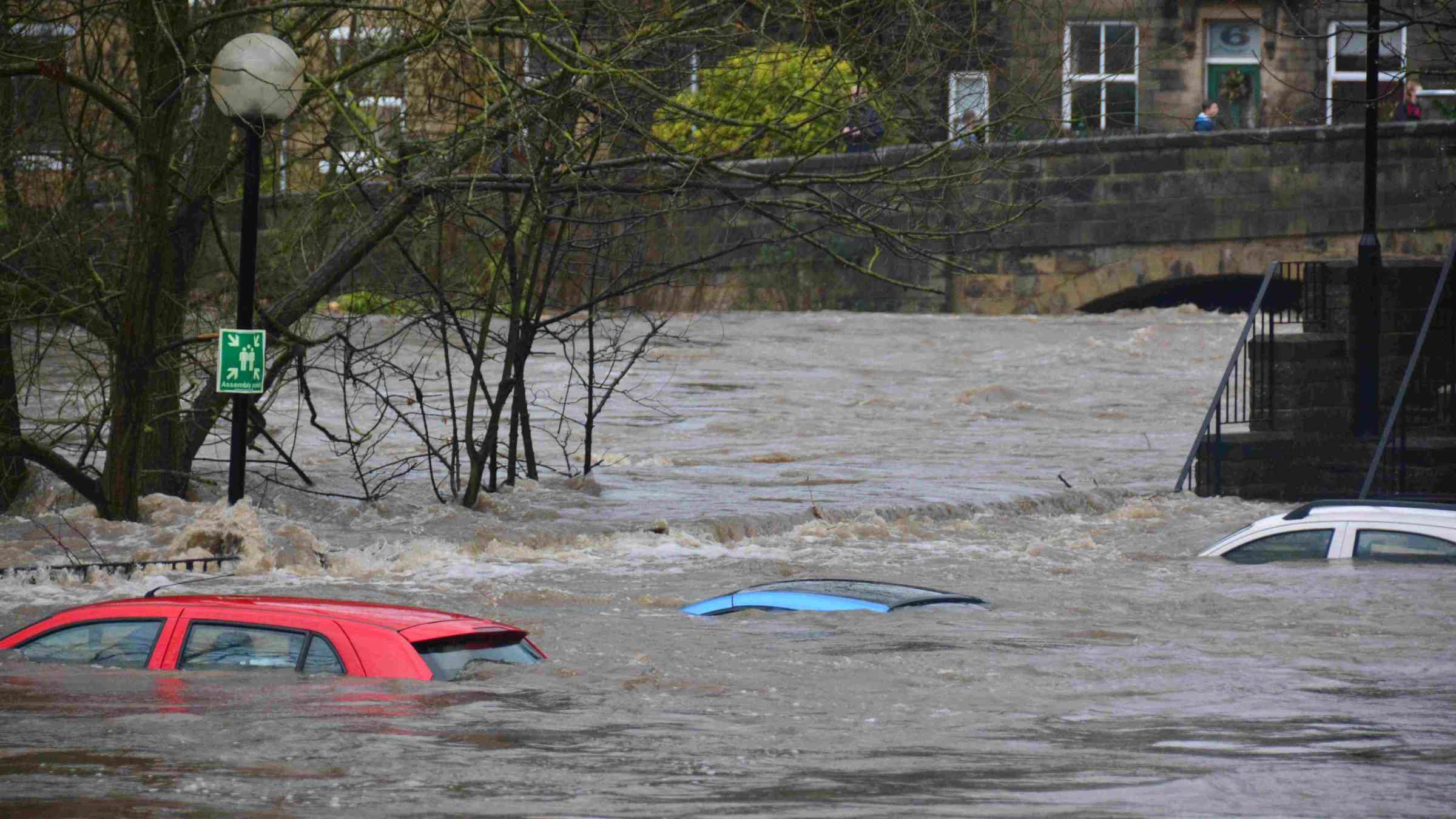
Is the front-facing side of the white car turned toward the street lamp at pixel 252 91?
yes

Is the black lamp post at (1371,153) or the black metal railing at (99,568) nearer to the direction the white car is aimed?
the black metal railing

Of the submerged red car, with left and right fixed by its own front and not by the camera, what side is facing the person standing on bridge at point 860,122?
right

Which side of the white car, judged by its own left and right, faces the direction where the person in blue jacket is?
right

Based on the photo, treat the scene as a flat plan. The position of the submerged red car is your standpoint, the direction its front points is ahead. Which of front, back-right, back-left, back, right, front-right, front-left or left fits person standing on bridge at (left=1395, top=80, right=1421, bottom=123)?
right

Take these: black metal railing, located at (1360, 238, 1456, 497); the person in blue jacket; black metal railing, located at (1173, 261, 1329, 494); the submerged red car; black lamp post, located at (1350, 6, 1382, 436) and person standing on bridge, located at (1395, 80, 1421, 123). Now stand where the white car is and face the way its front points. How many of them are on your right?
5

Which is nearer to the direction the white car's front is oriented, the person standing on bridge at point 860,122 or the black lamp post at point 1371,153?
the person standing on bridge

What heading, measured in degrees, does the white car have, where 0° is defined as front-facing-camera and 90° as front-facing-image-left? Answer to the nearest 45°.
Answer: approximately 90°

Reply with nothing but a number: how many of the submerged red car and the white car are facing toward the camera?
0

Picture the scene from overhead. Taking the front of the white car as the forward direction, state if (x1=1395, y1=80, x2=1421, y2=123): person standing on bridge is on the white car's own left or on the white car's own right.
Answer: on the white car's own right

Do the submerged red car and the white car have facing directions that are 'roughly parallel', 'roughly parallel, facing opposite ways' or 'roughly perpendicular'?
roughly parallel

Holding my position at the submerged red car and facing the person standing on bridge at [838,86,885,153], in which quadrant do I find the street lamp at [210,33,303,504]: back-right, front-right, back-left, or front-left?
front-left

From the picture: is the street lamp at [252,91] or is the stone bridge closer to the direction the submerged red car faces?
the street lamp

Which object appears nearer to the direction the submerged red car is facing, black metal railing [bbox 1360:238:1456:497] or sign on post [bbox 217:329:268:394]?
the sign on post

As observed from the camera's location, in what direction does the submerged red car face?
facing away from the viewer and to the left of the viewer

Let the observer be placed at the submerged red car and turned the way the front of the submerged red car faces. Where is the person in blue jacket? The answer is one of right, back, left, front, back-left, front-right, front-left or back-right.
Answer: right
